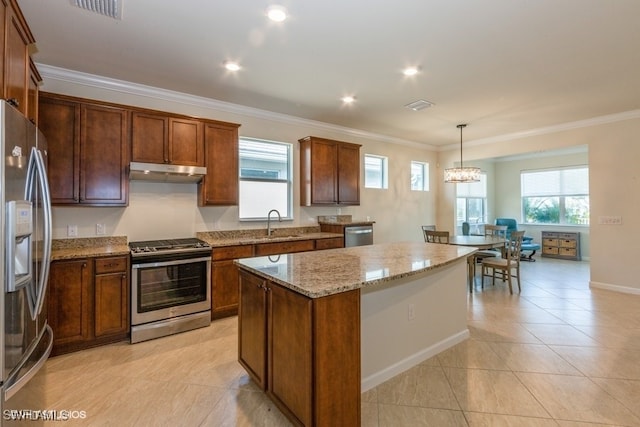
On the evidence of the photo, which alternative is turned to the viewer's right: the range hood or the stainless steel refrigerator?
the stainless steel refrigerator

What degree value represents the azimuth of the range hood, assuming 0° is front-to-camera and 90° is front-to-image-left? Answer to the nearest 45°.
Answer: approximately 0°

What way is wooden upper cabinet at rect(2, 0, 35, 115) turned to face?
to the viewer's right

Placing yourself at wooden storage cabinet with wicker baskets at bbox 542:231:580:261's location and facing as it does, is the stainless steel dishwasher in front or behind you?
in front

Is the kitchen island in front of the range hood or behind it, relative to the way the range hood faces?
in front

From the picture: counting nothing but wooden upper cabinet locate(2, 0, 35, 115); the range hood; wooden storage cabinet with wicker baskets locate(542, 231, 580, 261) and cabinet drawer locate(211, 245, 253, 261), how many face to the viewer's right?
1

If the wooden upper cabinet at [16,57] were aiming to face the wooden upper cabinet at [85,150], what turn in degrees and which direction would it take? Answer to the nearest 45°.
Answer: approximately 45° to its left

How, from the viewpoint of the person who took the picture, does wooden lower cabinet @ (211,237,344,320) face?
facing the viewer and to the right of the viewer

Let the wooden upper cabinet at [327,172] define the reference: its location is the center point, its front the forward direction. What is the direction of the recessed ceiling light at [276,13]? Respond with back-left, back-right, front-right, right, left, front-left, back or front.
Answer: front-right
